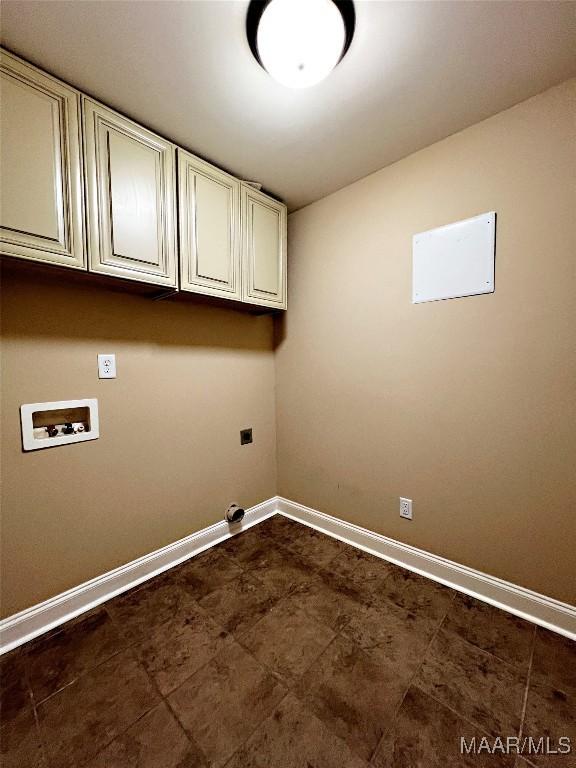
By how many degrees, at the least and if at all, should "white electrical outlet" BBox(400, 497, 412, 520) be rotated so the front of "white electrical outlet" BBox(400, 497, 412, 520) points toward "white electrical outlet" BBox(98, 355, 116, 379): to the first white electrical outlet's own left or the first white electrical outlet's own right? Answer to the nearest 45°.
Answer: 0° — it already faces it

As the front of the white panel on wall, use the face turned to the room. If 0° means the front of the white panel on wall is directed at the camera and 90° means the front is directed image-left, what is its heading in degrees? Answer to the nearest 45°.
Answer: approximately 45°

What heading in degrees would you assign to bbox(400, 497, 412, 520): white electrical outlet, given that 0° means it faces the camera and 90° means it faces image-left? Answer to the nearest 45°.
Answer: approximately 45°

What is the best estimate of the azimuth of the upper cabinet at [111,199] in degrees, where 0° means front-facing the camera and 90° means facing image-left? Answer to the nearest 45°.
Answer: approximately 315°
